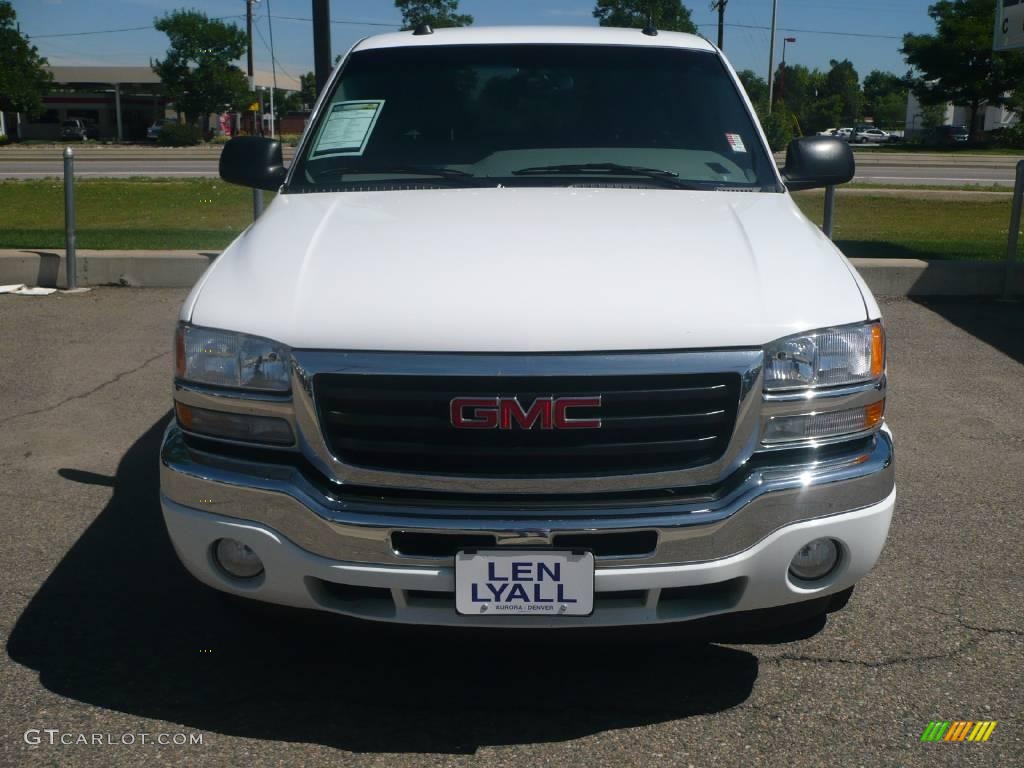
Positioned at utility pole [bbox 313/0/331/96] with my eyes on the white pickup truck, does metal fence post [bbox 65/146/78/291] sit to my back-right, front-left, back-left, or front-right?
front-right

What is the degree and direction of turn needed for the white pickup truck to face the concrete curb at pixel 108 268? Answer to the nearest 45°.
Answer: approximately 135° to its right

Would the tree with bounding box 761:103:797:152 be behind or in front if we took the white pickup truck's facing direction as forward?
behind

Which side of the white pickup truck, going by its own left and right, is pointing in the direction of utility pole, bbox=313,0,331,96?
back

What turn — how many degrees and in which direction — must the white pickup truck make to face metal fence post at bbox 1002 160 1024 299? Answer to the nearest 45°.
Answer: approximately 135° to its left

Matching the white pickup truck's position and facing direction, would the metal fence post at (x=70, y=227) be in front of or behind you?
behind

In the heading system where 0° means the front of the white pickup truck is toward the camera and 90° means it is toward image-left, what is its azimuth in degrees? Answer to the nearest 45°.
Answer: approximately 0°

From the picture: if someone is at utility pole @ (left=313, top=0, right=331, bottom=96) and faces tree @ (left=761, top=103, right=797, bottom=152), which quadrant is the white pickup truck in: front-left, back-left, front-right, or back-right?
back-right
